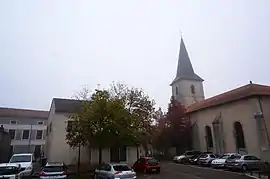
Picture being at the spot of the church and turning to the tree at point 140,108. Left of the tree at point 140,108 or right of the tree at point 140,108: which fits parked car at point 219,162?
left

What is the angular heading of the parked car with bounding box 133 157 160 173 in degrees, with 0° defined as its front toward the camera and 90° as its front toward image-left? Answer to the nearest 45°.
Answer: approximately 135°

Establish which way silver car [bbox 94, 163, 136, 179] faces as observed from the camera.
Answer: facing away from the viewer and to the left of the viewer

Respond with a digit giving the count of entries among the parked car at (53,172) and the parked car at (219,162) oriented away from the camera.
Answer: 1

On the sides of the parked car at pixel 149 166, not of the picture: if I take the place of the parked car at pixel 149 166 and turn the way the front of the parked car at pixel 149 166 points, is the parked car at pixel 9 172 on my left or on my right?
on my left
